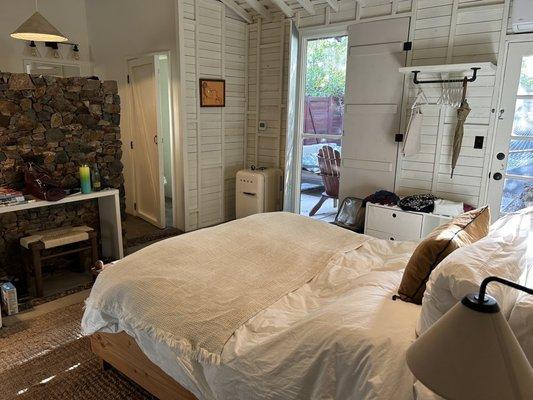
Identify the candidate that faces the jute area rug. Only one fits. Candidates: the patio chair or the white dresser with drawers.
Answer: the white dresser with drawers

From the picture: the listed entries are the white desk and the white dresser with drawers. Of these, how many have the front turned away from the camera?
0

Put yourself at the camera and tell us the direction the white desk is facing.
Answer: facing the viewer and to the right of the viewer

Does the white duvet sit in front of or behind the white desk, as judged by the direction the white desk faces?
in front

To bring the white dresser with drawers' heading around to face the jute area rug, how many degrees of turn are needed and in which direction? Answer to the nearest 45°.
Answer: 0° — it already faces it

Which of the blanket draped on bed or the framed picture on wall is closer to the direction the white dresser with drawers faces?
the blanket draped on bed
